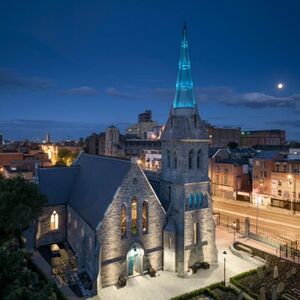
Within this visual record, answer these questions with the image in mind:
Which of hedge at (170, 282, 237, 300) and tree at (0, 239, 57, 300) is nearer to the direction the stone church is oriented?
the hedge

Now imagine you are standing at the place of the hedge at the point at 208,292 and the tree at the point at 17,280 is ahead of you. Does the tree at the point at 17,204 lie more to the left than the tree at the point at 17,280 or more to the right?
right

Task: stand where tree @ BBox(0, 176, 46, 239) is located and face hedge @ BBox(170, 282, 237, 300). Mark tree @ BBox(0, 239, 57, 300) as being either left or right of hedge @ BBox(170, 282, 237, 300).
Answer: right

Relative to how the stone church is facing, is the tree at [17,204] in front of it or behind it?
behind

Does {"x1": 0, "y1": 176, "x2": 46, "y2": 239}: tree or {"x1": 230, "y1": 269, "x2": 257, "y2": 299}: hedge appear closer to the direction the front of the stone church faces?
the hedge

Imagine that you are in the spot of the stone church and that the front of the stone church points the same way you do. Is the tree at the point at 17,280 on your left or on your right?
on your right

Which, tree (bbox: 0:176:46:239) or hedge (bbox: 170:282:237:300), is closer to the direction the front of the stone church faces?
the hedge

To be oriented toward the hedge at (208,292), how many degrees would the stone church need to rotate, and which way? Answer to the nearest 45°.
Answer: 0° — it already faces it

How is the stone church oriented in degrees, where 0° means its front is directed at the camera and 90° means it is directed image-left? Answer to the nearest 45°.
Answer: approximately 315°

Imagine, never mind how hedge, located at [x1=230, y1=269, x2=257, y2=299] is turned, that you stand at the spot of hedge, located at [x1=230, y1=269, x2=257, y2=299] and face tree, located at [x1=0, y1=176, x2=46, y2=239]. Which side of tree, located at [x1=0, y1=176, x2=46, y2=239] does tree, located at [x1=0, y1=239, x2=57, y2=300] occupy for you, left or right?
left
